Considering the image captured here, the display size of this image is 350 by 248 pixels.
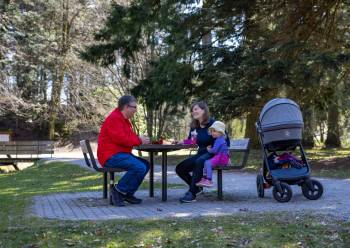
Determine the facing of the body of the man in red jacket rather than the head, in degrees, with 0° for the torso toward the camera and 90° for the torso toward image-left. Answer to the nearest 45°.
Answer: approximately 270°

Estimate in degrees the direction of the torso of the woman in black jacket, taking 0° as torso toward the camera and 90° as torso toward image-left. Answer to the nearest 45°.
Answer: approximately 45°

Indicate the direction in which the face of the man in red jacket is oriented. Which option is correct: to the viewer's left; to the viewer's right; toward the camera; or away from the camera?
to the viewer's right

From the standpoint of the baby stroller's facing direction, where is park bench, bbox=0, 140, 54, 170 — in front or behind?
behind

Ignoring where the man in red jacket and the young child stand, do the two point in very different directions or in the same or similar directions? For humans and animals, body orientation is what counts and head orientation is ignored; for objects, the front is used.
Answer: very different directions

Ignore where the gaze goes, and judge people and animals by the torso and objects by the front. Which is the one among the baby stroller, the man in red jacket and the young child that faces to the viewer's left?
the young child

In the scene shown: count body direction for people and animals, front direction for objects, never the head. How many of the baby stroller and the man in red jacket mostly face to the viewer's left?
0

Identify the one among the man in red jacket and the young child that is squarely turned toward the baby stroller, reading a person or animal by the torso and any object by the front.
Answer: the man in red jacket

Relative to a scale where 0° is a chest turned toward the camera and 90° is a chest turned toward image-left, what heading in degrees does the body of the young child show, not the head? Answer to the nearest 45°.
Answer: approximately 90°

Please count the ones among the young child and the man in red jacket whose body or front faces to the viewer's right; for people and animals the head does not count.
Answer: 1

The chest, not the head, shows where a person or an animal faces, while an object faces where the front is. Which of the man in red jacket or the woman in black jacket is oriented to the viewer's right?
the man in red jacket

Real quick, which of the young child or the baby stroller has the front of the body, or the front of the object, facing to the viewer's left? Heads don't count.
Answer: the young child

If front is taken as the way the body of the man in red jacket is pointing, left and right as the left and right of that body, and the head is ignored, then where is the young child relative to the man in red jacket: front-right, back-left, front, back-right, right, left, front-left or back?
front

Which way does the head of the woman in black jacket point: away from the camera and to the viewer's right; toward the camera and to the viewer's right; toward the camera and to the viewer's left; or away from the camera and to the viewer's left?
toward the camera and to the viewer's left
